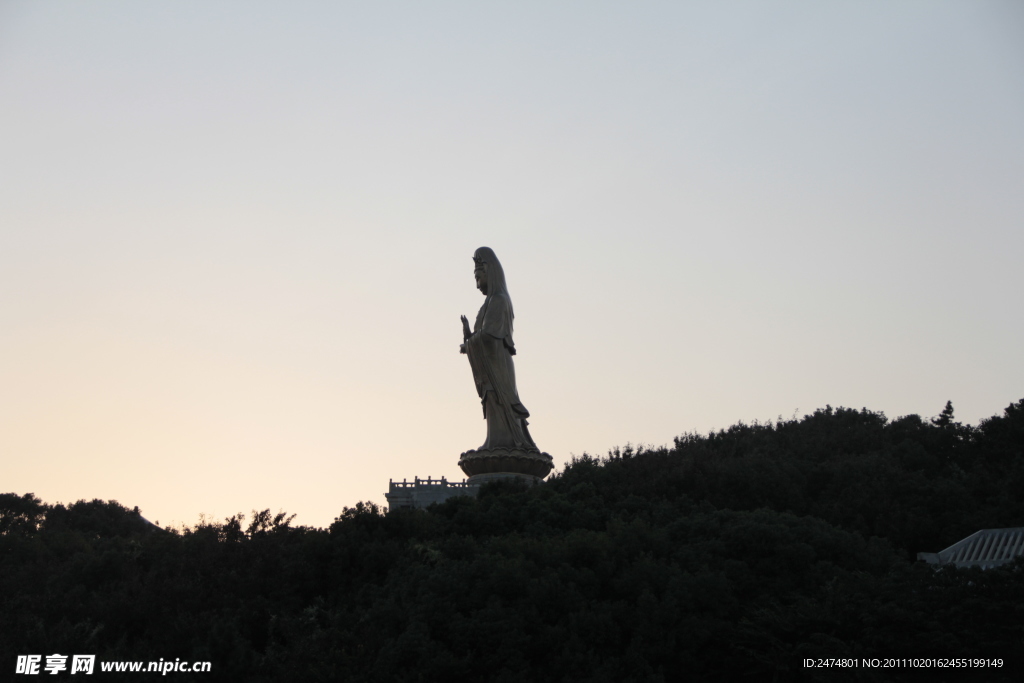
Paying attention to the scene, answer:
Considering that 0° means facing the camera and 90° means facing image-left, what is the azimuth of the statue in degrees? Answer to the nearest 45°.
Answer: approximately 90°
